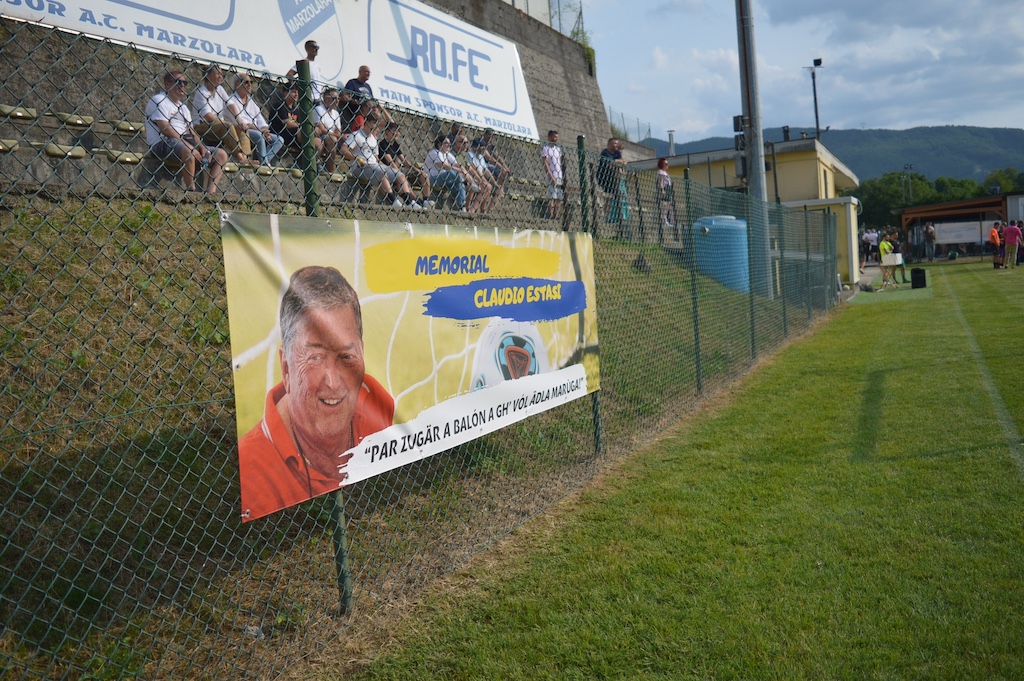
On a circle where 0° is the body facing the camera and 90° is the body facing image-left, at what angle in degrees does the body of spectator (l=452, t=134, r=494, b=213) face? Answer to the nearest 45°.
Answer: approximately 315°

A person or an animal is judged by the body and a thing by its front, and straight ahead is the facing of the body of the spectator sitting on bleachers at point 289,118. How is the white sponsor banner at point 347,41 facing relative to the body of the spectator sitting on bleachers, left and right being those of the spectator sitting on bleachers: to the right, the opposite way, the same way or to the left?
the same way

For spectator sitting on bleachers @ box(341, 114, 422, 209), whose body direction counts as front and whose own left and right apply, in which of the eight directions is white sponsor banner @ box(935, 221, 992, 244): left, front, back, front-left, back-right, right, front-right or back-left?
left

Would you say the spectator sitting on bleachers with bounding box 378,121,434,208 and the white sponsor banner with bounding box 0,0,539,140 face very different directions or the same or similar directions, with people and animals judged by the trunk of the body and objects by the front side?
same or similar directions

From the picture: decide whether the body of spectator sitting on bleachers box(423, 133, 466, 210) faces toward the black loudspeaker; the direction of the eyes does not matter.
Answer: no

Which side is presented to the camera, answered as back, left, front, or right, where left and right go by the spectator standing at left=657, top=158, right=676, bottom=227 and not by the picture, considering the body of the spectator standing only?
right

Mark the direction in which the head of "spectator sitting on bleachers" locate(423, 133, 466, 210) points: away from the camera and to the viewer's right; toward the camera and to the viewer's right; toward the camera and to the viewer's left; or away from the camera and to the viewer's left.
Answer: toward the camera and to the viewer's right

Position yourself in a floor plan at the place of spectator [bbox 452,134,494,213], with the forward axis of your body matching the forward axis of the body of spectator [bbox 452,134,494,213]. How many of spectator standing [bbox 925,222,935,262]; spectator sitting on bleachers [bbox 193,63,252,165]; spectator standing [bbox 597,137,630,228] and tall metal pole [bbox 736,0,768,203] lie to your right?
1

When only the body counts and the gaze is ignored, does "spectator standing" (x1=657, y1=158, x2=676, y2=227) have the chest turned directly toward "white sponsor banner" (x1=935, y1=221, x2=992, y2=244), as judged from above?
no

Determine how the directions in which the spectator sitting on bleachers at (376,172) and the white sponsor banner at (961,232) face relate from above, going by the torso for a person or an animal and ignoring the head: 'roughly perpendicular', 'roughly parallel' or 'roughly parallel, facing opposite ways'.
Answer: roughly perpendicular

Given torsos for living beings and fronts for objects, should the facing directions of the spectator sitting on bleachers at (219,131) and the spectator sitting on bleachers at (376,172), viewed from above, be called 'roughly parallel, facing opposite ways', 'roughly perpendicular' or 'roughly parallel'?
roughly parallel

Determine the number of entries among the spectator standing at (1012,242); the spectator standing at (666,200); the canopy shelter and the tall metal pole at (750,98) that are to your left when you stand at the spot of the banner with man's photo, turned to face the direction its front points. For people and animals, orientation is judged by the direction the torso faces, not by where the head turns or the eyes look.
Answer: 4

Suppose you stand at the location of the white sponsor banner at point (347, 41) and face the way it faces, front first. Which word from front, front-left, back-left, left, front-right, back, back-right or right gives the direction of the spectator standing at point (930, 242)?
left

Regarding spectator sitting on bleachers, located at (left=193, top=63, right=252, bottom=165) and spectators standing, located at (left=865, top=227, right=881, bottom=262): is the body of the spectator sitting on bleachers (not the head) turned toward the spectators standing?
no

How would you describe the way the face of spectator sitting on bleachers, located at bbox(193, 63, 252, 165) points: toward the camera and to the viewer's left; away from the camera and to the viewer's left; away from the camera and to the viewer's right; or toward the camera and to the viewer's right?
toward the camera and to the viewer's right

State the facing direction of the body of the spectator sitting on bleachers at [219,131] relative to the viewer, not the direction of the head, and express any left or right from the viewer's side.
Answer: facing the viewer and to the right of the viewer
